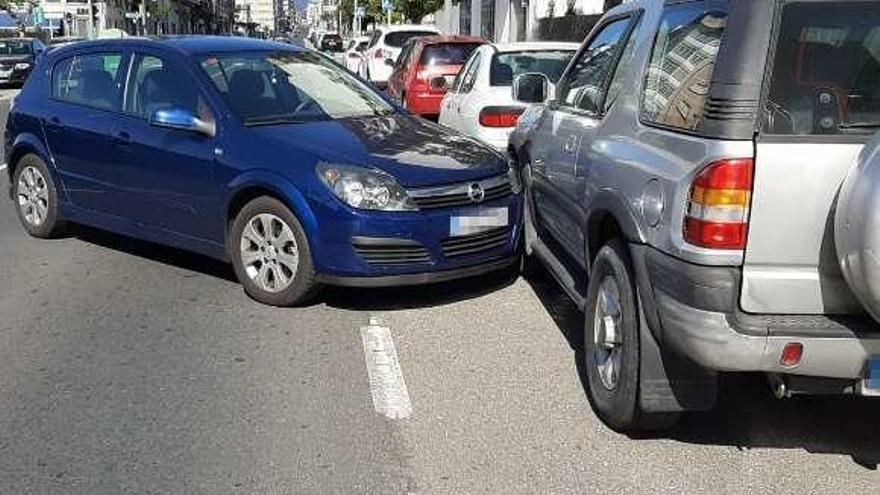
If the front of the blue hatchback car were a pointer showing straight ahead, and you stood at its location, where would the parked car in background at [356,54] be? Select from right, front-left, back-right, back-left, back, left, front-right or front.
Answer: back-left

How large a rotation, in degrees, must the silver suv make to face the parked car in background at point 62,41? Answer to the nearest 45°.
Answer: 0° — it already faces it

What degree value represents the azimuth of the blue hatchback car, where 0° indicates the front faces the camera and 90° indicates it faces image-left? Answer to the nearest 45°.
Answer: approximately 315°

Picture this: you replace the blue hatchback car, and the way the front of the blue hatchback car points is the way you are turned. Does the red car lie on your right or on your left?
on your left

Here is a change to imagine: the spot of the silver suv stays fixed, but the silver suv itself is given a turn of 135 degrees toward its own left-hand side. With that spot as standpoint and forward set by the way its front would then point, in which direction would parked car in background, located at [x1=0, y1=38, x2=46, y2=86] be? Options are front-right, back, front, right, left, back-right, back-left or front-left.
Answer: back-right

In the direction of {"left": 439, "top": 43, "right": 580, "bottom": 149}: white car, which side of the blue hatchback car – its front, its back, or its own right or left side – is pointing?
left

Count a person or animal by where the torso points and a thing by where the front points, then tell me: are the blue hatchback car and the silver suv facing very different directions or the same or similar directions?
very different directions

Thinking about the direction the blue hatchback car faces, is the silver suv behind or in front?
in front

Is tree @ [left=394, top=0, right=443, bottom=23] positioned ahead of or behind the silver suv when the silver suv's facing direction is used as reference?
ahead

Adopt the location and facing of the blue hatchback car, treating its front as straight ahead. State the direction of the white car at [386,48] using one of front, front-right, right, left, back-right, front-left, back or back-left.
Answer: back-left

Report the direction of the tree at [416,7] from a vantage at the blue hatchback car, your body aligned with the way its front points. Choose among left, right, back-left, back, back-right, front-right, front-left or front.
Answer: back-left

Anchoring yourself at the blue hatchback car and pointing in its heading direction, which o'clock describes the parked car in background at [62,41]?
The parked car in background is roughly at 7 o'clock from the blue hatchback car.

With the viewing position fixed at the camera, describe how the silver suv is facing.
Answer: facing away from the viewer and to the left of the viewer
